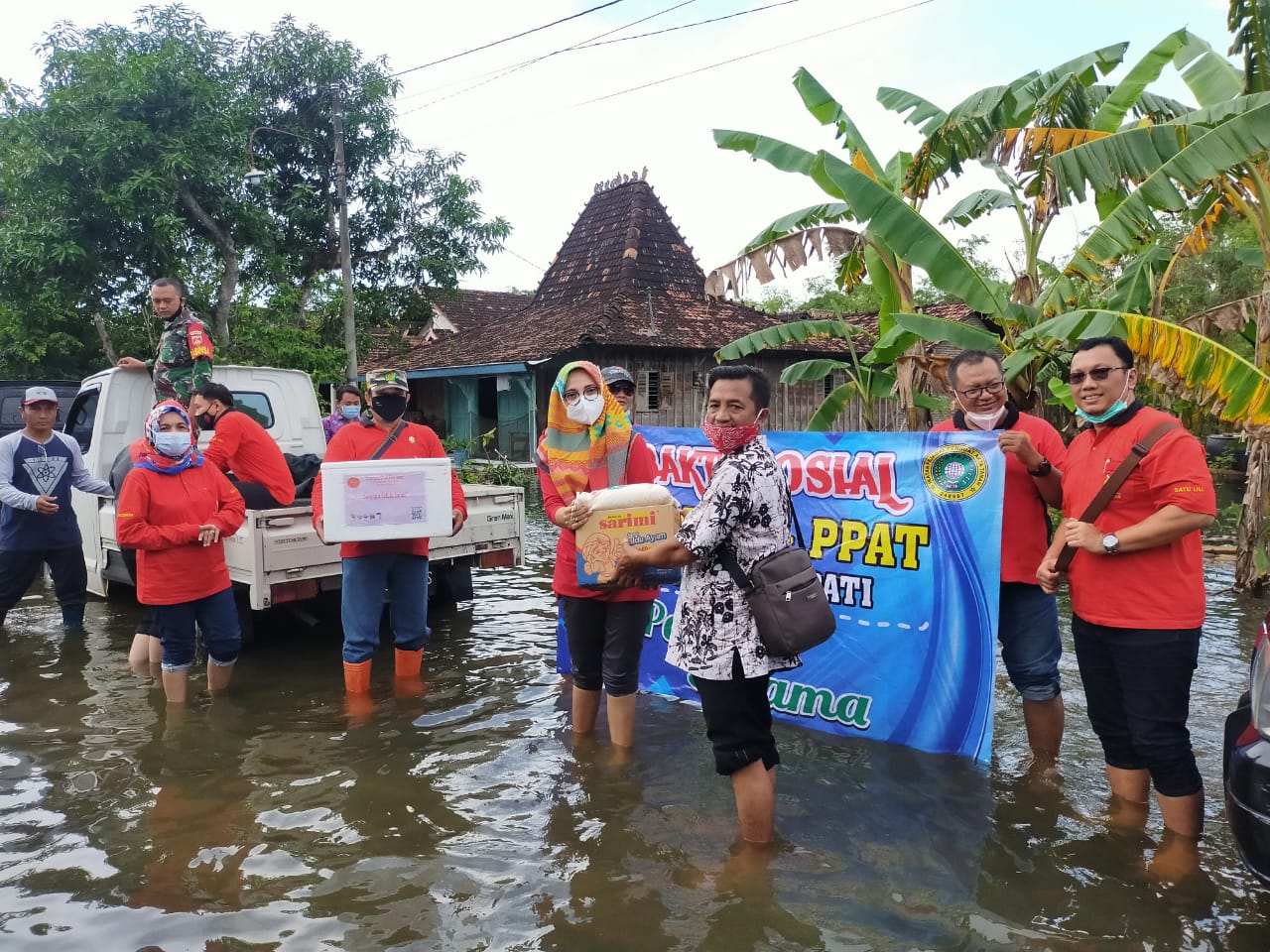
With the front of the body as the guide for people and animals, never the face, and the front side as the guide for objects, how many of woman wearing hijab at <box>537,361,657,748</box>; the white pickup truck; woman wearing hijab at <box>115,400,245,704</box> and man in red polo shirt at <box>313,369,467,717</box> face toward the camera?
3

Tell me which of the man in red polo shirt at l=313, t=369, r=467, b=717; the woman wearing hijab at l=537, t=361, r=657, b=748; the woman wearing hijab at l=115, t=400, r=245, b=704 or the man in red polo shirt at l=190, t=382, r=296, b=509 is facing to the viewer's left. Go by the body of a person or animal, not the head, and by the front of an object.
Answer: the man in red polo shirt at l=190, t=382, r=296, b=509

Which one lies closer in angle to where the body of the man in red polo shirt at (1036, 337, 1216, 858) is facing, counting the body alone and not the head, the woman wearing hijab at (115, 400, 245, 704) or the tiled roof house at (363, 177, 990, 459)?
the woman wearing hijab

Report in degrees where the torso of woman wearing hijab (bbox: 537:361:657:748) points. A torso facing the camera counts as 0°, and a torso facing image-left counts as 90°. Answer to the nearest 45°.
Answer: approximately 0°

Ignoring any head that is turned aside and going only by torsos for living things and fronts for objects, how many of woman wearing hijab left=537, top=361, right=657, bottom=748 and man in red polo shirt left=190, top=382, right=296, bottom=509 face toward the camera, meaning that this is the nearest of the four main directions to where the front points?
1

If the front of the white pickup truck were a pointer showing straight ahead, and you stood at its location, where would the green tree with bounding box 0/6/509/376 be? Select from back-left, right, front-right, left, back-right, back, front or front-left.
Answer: front-right

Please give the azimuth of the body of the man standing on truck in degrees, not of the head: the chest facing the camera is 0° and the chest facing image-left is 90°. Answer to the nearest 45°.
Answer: approximately 45°

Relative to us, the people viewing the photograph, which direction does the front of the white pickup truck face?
facing away from the viewer and to the left of the viewer

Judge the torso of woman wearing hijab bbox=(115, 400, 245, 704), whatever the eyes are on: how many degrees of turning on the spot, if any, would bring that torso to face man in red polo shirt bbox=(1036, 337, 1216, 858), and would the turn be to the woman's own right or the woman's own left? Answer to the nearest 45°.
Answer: approximately 45° to the woman's own left

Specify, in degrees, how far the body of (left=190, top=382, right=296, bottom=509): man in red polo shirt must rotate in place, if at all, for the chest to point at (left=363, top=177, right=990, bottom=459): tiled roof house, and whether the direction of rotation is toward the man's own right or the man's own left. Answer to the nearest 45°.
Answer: approximately 135° to the man's own right

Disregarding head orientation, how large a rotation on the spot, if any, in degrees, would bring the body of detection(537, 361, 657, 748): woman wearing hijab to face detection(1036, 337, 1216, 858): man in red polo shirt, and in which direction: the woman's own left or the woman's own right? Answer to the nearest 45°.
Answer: approximately 45° to the woman's own left

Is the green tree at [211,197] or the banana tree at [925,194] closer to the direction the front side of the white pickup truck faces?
the green tree
